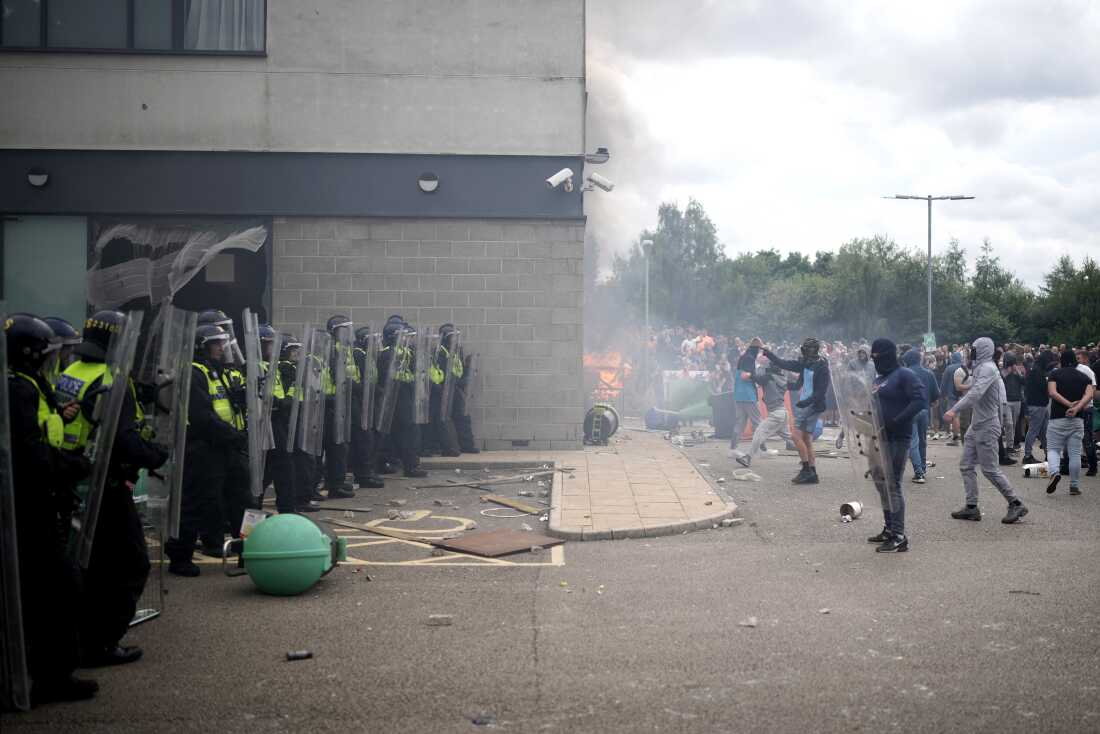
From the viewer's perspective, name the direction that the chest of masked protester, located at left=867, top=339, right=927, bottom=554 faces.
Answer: to the viewer's left

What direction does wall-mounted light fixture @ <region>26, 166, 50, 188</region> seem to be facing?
toward the camera

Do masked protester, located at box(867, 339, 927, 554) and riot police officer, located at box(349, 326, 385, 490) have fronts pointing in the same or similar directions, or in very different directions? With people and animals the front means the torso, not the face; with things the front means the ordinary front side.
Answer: very different directions

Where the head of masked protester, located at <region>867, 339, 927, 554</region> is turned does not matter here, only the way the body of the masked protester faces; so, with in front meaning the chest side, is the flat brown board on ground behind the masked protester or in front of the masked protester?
in front

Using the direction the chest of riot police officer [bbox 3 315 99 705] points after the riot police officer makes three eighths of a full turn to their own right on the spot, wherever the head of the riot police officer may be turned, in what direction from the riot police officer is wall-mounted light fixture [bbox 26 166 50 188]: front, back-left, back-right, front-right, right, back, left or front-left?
back-right

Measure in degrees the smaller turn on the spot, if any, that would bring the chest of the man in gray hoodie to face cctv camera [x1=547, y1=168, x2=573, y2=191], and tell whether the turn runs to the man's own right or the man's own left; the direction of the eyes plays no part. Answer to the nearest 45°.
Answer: approximately 45° to the man's own right

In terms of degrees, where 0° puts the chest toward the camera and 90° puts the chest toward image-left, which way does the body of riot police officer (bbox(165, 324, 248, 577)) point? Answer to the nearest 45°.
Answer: approximately 315°

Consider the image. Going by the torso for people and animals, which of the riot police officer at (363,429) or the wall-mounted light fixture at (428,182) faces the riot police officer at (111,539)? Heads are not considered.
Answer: the wall-mounted light fixture

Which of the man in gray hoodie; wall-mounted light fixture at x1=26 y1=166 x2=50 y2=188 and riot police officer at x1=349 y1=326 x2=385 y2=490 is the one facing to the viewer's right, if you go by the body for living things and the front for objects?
the riot police officer

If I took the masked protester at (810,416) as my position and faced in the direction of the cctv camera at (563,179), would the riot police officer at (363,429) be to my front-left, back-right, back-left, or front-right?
front-left

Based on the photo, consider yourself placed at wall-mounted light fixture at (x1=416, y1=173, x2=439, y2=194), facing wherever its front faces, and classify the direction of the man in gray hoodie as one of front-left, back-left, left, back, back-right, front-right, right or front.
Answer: front-left

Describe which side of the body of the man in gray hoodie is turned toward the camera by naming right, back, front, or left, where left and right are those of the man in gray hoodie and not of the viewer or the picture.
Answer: left

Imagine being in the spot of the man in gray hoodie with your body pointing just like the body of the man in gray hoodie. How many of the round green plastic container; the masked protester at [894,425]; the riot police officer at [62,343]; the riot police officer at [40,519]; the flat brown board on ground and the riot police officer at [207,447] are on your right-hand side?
0

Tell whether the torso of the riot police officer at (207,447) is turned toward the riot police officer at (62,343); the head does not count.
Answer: no

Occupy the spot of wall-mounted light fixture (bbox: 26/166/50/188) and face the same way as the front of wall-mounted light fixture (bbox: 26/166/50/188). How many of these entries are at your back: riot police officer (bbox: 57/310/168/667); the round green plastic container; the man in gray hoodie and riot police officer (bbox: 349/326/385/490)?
0

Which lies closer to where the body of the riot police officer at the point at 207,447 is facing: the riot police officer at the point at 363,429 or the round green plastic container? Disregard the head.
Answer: the round green plastic container

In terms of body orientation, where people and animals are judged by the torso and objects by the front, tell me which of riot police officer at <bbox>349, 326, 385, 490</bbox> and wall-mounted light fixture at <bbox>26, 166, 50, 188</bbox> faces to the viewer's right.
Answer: the riot police officer
